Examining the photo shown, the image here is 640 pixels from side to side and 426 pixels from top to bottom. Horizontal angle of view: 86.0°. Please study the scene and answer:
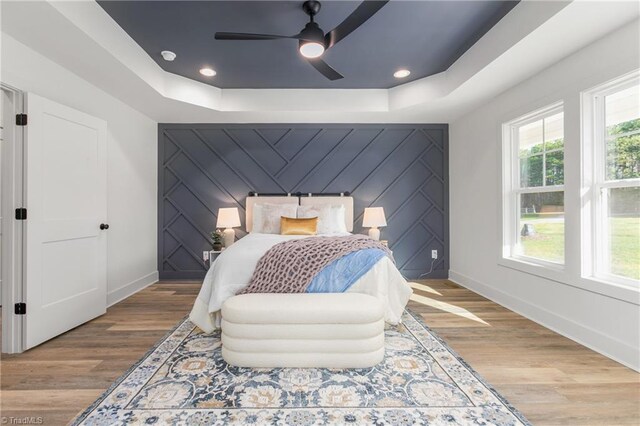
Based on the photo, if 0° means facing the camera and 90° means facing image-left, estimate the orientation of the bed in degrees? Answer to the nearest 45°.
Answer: approximately 0°

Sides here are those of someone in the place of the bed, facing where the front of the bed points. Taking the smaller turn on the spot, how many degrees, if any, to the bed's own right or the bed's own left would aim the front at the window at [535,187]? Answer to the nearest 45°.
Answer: approximately 90° to the bed's own left

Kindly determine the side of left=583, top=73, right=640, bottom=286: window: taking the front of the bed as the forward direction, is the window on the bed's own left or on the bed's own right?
on the bed's own left

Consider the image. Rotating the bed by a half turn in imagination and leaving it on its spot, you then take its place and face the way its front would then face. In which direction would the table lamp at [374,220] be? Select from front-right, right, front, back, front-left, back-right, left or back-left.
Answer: front-right

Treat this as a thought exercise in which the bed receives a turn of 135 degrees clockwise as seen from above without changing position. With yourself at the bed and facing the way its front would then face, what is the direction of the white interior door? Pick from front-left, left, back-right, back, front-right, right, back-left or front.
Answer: front-left
